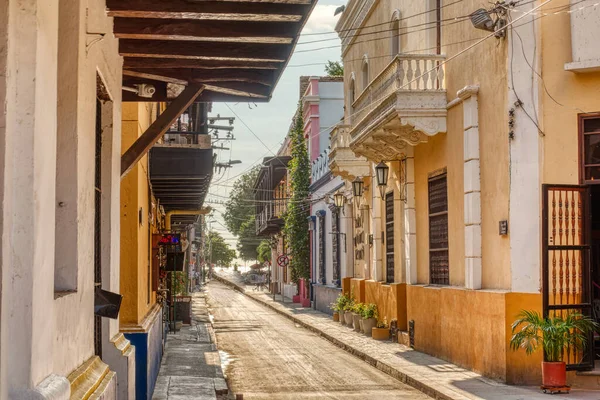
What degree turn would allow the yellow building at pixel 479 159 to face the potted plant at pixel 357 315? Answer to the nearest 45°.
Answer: approximately 135° to its right

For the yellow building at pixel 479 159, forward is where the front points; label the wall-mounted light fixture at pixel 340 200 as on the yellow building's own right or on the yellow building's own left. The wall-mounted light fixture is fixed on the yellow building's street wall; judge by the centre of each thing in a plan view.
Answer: on the yellow building's own right

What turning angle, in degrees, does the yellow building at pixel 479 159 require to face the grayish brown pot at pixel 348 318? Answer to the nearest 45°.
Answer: approximately 135° to its right

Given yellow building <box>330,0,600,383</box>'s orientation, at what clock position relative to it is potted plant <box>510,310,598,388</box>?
The potted plant is roughly at 10 o'clock from the yellow building.

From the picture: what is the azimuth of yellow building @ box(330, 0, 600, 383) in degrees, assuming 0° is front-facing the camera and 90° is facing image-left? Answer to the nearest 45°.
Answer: approximately 45°
